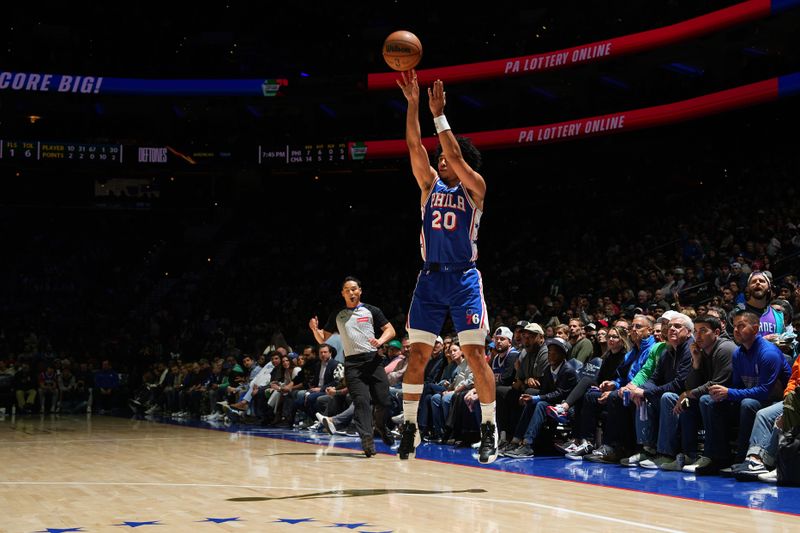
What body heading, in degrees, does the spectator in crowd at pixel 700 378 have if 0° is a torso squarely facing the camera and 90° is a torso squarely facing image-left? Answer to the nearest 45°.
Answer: approximately 45°

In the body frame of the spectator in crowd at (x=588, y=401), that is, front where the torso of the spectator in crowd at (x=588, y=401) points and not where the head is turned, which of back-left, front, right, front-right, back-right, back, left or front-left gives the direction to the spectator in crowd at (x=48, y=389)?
right

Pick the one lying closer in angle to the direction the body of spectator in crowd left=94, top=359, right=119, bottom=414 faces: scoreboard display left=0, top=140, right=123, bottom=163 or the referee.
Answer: the referee

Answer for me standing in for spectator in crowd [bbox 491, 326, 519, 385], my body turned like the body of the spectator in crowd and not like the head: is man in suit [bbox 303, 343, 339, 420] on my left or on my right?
on my right

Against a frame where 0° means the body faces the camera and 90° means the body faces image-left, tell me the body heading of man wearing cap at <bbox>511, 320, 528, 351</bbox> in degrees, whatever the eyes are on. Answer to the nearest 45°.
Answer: approximately 45°

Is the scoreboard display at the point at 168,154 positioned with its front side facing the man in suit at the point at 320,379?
yes

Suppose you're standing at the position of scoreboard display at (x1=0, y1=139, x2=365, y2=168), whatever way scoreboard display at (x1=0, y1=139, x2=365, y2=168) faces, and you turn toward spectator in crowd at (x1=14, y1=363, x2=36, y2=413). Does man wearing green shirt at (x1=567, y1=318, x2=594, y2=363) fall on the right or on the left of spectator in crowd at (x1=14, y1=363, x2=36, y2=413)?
left

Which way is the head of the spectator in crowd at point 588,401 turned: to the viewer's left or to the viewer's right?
to the viewer's left

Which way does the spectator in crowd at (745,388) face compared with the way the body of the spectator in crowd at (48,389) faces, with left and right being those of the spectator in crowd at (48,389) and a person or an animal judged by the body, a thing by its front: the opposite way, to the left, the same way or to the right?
to the right

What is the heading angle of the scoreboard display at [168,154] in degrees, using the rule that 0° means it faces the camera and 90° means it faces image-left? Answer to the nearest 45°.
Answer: approximately 0°
